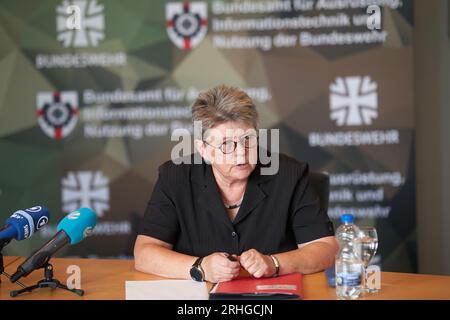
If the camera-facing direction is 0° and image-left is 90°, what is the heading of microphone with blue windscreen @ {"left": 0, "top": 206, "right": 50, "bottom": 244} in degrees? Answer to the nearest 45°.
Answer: approximately 225°
